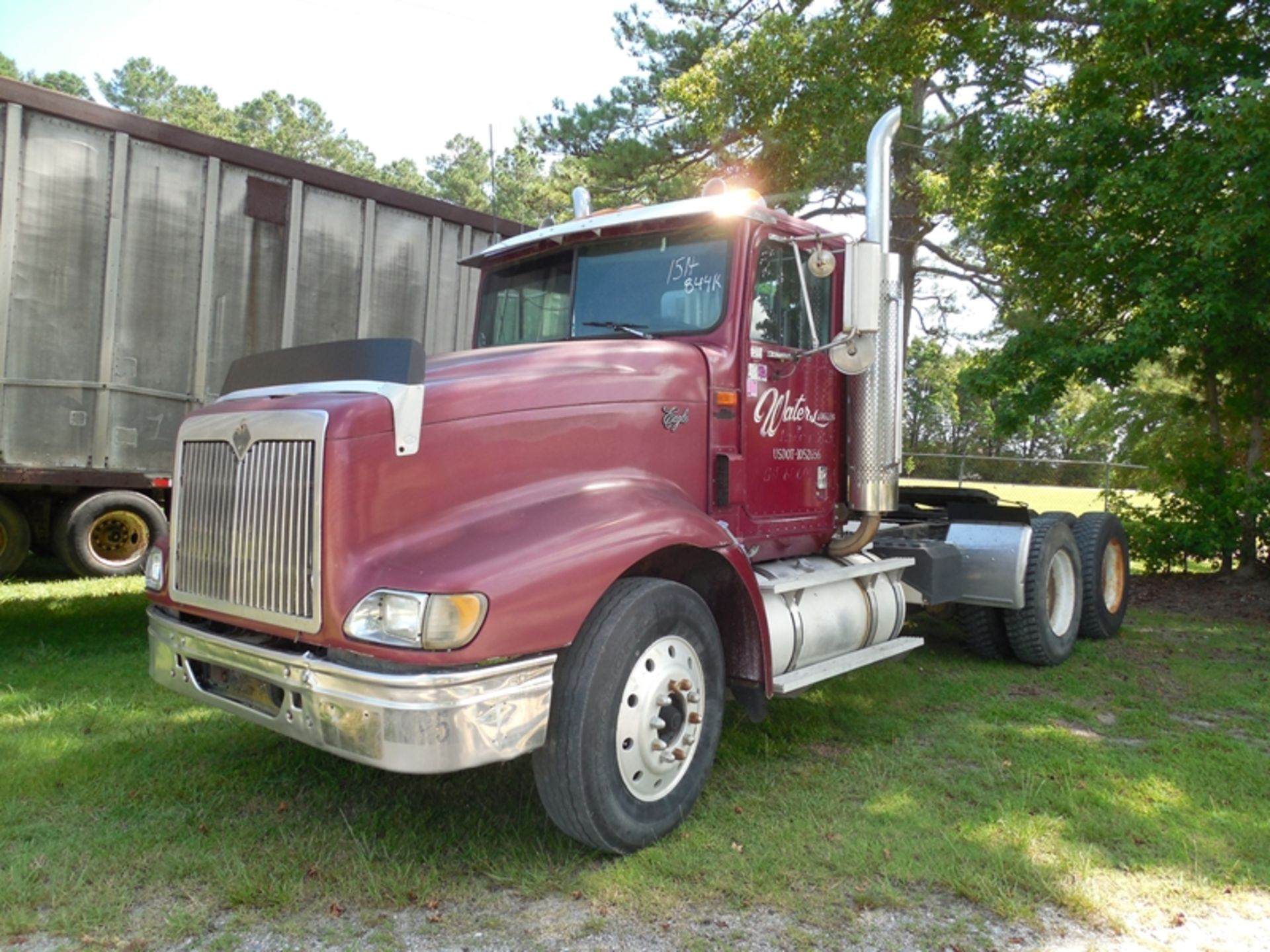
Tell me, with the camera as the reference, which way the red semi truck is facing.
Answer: facing the viewer and to the left of the viewer

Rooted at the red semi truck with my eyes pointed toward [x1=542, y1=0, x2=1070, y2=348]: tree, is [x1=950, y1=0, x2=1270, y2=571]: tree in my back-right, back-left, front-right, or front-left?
front-right

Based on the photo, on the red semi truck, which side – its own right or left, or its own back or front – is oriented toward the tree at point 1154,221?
back

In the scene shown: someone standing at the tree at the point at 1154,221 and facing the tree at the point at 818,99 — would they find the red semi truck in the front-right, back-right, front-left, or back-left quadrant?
back-left

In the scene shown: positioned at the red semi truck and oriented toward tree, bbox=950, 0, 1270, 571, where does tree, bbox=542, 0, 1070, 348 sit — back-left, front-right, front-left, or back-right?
front-left

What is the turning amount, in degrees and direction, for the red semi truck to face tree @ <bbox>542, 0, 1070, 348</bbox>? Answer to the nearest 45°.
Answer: approximately 135° to its right
